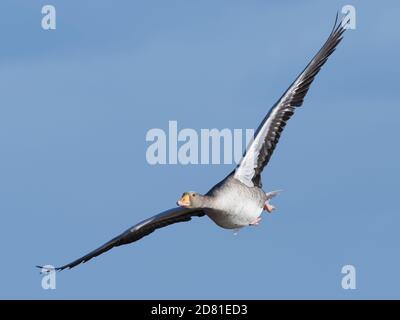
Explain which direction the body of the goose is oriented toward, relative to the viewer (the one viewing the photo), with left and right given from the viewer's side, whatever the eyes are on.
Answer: facing the viewer and to the left of the viewer
